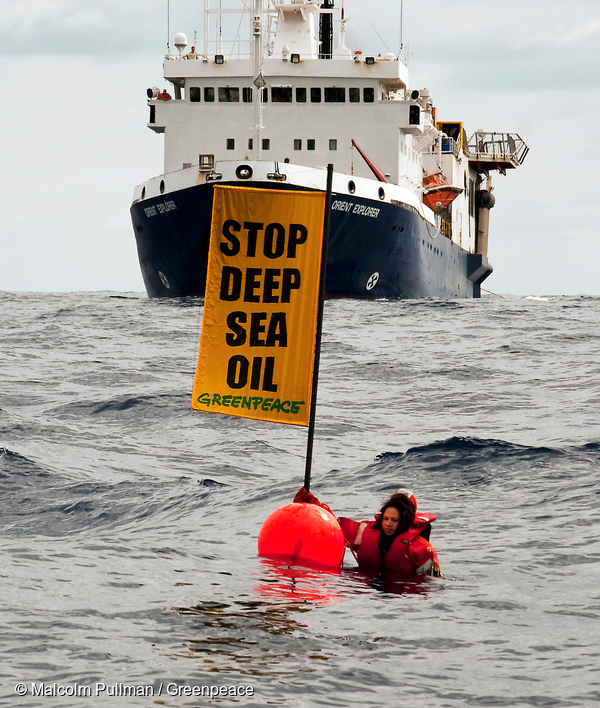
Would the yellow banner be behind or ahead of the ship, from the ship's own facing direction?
ahead

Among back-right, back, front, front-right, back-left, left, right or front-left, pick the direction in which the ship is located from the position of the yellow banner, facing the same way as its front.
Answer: back

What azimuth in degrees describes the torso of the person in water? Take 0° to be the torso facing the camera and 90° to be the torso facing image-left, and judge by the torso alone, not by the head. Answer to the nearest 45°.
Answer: approximately 45°

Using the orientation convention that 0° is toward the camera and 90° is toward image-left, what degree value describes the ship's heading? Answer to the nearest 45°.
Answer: approximately 0°

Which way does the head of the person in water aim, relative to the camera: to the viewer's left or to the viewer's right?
to the viewer's left

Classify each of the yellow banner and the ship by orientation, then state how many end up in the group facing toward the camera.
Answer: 2

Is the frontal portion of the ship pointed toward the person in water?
yes
